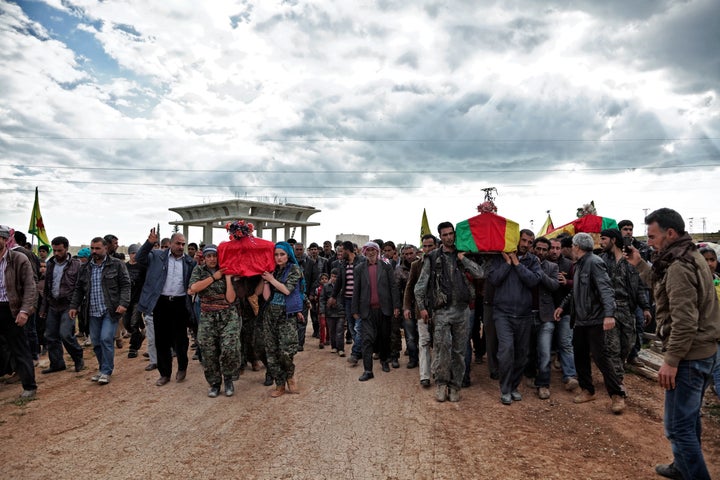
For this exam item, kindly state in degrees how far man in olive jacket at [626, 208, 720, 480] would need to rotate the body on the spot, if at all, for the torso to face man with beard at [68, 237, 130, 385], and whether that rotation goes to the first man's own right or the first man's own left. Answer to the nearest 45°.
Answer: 0° — they already face them

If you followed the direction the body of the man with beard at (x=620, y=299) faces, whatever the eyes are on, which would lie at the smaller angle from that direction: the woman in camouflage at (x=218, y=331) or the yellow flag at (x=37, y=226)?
the woman in camouflage

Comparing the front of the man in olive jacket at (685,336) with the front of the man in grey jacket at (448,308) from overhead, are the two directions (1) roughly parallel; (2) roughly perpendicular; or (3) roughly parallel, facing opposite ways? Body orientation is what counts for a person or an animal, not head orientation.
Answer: roughly perpendicular

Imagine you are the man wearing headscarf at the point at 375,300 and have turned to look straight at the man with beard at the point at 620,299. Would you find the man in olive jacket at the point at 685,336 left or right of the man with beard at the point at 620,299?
right

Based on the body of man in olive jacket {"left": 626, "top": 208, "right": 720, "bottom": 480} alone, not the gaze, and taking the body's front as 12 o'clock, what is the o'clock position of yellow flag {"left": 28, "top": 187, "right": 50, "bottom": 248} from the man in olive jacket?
The yellow flag is roughly at 12 o'clock from the man in olive jacket.

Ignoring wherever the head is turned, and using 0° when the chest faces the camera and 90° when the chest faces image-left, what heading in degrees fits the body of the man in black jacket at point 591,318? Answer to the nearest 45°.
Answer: approximately 45°

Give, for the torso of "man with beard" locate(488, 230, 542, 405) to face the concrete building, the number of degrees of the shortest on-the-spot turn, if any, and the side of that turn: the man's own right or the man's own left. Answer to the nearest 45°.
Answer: approximately 135° to the man's own right

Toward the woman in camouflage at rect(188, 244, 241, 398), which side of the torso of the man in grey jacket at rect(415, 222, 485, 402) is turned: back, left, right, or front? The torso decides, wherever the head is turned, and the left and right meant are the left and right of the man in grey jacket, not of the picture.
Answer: right

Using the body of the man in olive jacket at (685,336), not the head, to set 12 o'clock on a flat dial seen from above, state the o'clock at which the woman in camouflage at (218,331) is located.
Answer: The woman in camouflage is roughly at 12 o'clock from the man in olive jacket.

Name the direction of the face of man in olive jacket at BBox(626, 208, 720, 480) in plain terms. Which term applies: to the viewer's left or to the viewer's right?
to the viewer's left
